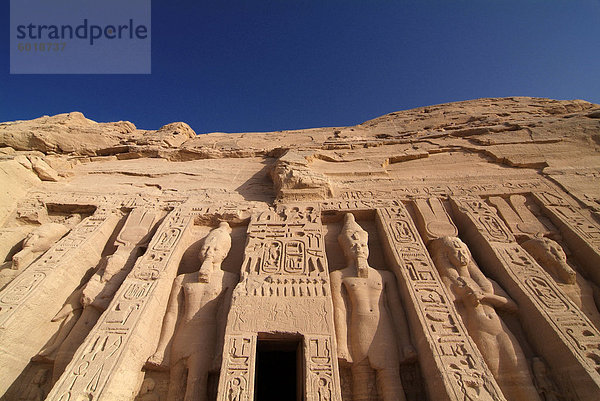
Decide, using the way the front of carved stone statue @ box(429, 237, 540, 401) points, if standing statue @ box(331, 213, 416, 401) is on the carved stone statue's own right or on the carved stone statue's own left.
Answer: on the carved stone statue's own right

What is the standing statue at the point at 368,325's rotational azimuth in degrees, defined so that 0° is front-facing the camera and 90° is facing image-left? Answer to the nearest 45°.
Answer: approximately 0°

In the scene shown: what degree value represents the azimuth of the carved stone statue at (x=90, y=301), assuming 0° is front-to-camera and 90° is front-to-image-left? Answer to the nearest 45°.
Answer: approximately 45°
